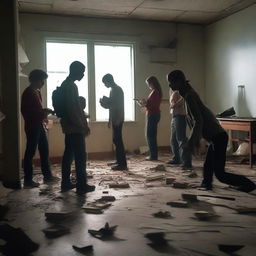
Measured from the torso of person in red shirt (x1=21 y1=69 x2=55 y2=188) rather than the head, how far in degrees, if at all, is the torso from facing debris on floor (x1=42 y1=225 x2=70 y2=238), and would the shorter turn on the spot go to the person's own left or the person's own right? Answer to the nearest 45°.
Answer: approximately 90° to the person's own right

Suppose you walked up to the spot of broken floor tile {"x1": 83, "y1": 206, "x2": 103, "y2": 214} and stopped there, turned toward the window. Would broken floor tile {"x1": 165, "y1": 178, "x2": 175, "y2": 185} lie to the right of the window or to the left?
right

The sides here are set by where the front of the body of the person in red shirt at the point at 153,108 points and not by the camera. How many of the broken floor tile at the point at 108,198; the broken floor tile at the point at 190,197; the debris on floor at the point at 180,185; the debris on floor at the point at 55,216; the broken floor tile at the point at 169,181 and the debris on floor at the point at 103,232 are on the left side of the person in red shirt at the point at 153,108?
6

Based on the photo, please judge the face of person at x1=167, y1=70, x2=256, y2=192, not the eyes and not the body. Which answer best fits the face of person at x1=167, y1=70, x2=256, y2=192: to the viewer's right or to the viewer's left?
to the viewer's left

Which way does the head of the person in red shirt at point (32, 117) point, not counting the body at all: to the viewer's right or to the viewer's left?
to the viewer's right

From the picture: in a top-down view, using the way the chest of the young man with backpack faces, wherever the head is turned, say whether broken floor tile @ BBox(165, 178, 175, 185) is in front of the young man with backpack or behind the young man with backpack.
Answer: in front

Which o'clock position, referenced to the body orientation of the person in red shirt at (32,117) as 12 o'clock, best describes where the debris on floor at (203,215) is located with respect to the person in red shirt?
The debris on floor is roughly at 2 o'clock from the person in red shirt.

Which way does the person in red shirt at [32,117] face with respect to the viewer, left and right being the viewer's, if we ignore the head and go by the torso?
facing to the right of the viewer

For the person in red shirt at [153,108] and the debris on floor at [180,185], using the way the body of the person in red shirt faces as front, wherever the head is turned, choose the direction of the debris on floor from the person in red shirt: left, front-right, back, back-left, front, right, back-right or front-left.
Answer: left

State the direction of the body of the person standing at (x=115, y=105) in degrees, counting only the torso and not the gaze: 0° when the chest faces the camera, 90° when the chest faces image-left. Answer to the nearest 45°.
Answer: approximately 90°

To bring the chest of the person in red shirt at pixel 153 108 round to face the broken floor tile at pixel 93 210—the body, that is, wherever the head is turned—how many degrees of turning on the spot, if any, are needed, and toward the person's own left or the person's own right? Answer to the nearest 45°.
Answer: approximately 90° to the person's own left

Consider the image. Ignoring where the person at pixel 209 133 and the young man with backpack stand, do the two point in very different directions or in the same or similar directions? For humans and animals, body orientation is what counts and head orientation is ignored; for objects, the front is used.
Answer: very different directions

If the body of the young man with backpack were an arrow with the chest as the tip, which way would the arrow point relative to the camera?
to the viewer's right

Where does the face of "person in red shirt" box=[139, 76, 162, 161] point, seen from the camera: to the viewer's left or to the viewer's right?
to the viewer's left

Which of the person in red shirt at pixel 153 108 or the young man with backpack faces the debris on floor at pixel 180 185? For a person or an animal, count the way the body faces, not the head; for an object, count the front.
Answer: the young man with backpack

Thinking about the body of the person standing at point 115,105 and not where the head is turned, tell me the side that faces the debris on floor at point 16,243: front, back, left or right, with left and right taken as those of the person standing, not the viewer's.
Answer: left

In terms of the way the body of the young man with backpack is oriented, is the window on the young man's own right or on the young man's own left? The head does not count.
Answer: on the young man's own left
